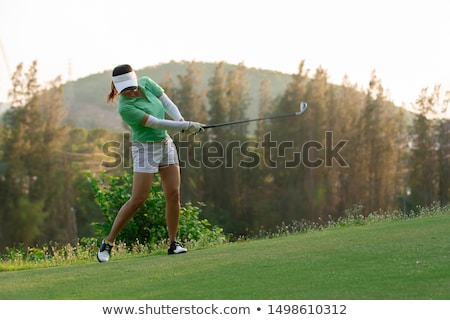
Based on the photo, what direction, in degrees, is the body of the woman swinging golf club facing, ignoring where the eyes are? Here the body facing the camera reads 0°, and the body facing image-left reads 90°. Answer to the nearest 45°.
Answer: approximately 315°

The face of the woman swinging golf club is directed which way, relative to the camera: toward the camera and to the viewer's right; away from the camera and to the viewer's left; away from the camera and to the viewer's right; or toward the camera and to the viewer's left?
toward the camera and to the viewer's right
